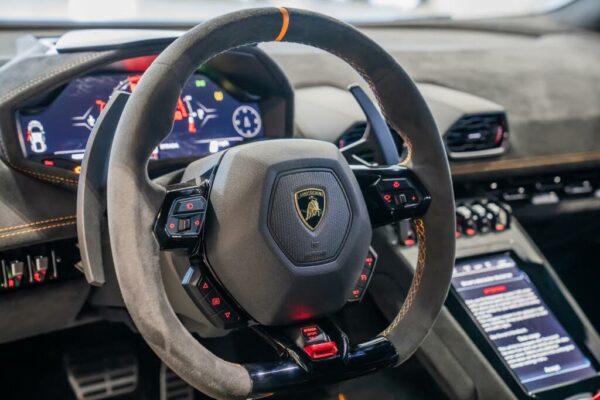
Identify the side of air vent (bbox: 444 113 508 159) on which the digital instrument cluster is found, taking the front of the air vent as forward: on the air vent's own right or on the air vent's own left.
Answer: on the air vent's own right

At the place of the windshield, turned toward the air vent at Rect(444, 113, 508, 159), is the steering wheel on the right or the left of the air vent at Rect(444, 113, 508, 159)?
right

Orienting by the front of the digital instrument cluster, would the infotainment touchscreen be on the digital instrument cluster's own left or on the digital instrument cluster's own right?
on the digital instrument cluster's own left

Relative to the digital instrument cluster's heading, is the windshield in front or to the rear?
to the rear

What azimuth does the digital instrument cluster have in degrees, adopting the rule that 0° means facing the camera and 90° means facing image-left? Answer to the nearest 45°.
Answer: approximately 0°

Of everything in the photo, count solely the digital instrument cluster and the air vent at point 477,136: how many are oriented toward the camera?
2

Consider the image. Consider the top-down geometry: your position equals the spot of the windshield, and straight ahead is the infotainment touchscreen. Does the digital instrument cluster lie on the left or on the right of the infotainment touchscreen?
right

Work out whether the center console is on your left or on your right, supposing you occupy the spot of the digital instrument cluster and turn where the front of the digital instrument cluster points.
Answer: on your left

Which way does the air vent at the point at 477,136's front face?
toward the camera
